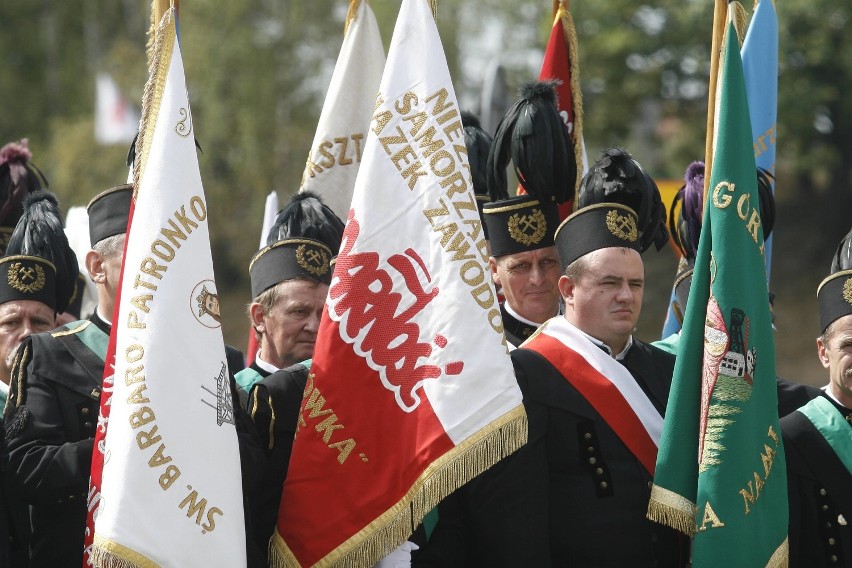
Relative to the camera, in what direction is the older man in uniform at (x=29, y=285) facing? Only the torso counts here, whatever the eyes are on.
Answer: toward the camera

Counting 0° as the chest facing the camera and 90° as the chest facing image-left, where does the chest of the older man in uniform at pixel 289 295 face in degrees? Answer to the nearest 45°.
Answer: approximately 315°

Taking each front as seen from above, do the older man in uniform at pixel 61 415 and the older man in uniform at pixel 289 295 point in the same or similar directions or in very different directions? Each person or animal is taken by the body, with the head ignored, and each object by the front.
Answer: same or similar directions

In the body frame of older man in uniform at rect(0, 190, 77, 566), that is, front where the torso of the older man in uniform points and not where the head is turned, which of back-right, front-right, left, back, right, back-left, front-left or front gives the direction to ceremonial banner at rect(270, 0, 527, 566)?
front-left

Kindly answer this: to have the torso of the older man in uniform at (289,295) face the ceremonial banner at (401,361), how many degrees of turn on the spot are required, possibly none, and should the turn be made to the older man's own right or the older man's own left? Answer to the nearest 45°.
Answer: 0° — they already face it

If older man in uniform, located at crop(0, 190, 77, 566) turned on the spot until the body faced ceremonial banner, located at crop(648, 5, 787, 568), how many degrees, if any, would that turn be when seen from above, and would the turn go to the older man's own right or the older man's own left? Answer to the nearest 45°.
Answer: approximately 45° to the older man's own left

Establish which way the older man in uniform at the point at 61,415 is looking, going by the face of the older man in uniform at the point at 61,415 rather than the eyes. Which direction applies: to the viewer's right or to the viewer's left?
to the viewer's right

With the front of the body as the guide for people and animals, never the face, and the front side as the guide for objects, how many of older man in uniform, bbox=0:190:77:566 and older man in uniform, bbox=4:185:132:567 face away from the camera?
0

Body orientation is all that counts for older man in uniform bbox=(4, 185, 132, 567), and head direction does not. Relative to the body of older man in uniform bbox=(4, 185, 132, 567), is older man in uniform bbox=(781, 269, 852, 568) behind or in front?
in front
